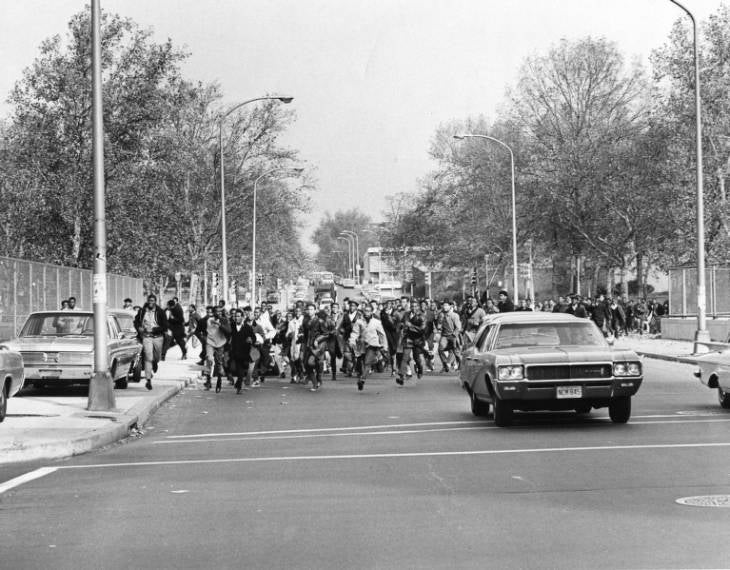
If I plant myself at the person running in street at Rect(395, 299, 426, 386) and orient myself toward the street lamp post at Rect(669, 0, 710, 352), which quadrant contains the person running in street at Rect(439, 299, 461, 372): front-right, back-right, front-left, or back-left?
front-left

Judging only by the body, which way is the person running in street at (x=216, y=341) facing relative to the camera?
toward the camera

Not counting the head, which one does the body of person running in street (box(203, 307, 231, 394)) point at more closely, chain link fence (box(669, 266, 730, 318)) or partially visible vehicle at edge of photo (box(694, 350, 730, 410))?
the partially visible vehicle at edge of photo

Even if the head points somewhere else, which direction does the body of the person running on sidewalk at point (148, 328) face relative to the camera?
toward the camera

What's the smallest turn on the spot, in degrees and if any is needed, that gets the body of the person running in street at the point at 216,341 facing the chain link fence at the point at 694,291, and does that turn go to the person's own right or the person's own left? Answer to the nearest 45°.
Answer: approximately 135° to the person's own left

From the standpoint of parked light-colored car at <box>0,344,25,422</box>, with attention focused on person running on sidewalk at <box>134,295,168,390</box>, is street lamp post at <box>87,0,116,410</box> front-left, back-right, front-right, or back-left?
front-right

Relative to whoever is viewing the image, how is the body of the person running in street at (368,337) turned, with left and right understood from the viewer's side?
facing the viewer

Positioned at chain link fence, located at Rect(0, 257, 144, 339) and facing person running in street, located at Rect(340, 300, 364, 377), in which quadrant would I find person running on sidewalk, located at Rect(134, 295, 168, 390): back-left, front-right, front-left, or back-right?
front-right

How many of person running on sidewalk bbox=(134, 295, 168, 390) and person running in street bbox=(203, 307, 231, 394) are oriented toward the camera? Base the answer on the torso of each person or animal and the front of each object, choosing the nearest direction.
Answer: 2
